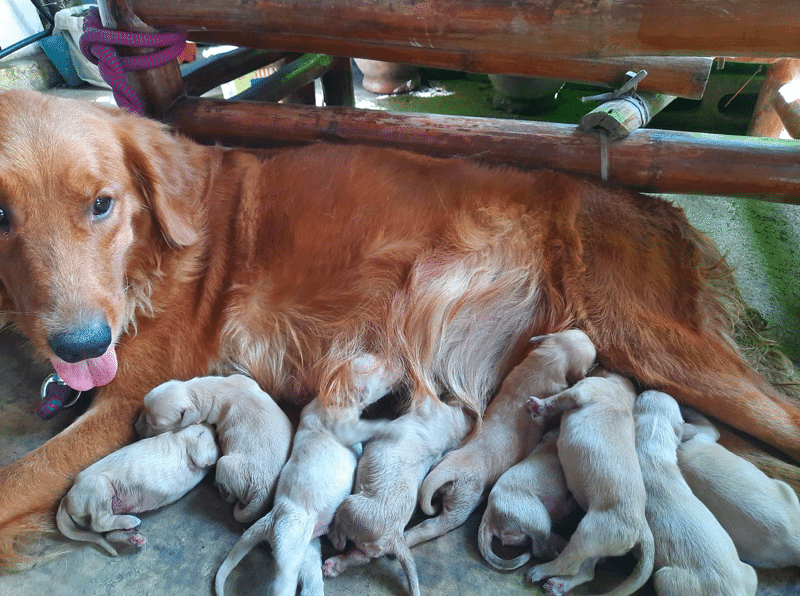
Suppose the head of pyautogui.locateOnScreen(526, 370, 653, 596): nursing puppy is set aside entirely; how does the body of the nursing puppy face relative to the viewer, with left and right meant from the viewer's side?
facing away from the viewer

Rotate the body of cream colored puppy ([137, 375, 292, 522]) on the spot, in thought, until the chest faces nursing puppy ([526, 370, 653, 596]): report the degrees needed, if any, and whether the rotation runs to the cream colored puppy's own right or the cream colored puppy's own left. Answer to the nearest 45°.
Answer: approximately 180°

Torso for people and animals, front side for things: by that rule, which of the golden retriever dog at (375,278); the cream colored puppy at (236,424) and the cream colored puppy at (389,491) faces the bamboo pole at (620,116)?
the cream colored puppy at (389,491)

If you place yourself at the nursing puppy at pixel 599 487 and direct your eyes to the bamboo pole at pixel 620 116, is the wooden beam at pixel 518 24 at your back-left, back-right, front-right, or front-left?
front-left

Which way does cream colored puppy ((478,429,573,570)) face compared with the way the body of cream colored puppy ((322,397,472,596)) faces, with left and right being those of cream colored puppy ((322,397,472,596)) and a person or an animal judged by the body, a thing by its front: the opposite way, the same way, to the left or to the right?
the same way

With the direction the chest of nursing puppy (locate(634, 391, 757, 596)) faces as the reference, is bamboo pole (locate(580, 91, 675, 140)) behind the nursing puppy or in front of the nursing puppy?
in front

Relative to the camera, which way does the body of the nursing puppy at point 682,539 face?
away from the camera

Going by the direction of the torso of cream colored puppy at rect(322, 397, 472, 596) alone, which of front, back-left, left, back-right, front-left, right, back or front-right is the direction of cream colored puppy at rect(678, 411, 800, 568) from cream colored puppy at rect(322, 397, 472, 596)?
front-right

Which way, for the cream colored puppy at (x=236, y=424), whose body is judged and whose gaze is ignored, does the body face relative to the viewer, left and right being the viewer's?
facing away from the viewer and to the left of the viewer

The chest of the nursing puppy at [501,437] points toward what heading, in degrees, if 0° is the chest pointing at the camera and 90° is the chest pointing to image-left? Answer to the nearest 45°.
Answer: approximately 225°

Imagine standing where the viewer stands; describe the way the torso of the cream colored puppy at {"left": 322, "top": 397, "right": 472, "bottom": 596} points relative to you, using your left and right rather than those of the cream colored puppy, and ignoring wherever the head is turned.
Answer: facing away from the viewer and to the right of the viewer

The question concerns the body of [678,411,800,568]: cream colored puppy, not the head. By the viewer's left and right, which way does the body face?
facing away from the viewer and to the left of the viewer

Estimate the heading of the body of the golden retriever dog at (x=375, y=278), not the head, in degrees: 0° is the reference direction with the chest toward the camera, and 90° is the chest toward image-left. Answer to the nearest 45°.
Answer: approximately 90°

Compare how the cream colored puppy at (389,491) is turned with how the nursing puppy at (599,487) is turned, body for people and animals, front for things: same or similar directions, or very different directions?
same or similar directions

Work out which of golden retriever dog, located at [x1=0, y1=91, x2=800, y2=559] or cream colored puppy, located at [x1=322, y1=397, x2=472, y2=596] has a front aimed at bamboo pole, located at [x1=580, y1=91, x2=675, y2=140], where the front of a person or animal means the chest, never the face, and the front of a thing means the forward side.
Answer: the cream colored puppy

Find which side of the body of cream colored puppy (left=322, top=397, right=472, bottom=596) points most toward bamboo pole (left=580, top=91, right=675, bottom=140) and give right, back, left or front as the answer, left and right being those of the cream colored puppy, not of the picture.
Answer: front
